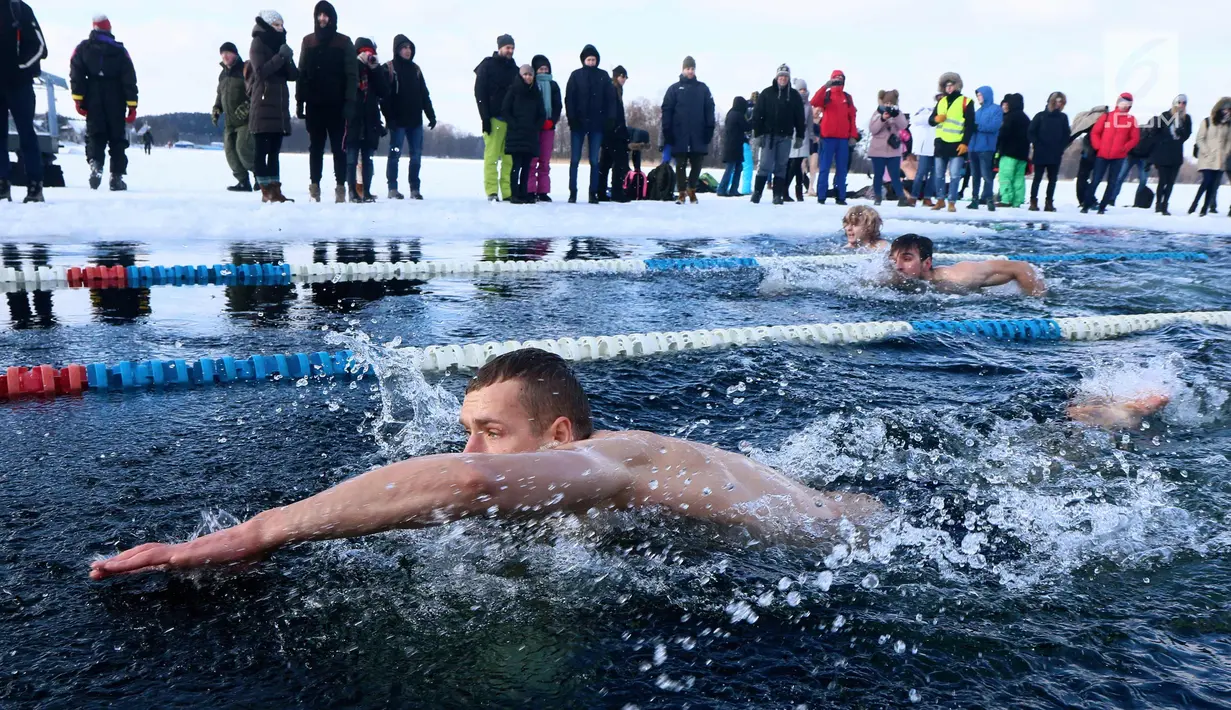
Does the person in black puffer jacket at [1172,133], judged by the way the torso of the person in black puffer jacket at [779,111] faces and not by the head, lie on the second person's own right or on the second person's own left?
on the second person's own left

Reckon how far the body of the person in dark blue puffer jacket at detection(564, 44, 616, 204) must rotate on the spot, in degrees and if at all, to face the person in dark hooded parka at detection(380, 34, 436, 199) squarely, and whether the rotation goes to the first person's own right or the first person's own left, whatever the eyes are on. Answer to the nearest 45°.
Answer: approximately 45° to the first person's own right

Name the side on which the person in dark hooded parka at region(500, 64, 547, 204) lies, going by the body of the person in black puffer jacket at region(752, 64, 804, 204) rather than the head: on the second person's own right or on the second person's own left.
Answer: on the second person's own right

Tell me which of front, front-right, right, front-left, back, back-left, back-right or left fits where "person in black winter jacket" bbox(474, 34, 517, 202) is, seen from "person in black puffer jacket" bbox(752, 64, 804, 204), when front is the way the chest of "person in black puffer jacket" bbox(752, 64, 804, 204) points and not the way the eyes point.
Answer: front-right

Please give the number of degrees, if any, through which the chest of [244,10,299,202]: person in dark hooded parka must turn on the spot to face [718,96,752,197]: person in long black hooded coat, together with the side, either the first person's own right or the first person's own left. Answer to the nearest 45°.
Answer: approximately 90° to the first person's own left
